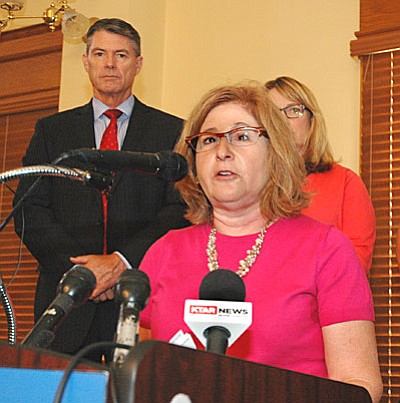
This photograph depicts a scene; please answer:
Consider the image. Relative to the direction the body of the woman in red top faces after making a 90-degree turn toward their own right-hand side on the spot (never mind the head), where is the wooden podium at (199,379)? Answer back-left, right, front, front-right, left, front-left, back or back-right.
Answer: back-left

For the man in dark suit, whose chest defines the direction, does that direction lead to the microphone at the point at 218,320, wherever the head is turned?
yes

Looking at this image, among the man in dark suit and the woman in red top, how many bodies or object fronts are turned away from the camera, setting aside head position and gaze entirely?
0

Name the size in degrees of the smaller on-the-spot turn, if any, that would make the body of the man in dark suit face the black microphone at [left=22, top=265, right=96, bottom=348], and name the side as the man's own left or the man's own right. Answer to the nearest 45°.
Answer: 0° — they already face it

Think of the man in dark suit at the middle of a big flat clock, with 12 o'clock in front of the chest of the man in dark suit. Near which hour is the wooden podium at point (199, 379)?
The wooden podium is roughly at 12 o'clock from the man in dark suit.

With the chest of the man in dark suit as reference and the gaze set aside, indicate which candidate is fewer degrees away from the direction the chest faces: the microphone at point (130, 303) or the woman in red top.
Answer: the microphone

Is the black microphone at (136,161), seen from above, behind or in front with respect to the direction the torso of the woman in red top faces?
in front

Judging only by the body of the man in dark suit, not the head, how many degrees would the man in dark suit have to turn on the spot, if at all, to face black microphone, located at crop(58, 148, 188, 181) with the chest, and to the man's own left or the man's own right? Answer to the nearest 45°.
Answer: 0° — they already face it

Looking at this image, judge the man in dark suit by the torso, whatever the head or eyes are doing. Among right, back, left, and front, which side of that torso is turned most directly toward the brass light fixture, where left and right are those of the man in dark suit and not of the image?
back

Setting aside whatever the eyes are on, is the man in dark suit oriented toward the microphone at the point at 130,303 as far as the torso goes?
yes

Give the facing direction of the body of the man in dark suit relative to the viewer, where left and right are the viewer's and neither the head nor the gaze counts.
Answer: facing the viewer

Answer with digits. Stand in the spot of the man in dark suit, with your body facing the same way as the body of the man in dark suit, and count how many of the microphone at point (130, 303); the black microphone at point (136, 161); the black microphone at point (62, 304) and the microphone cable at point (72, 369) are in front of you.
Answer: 4

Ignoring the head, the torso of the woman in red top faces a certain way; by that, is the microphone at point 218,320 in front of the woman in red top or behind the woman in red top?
in front
